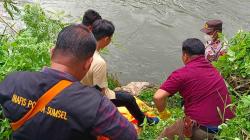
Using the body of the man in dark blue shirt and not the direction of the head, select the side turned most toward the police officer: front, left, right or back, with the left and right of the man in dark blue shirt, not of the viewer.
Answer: front

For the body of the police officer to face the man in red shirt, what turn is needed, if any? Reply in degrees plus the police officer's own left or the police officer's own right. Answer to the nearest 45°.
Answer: approximately 45° to the police officer's own left

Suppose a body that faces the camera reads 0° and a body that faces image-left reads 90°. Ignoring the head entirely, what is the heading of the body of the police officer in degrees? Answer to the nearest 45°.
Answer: approximately 45°

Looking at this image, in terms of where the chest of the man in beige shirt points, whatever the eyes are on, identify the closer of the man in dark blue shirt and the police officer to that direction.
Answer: the police officer

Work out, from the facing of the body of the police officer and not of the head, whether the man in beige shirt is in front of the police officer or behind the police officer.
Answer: in front

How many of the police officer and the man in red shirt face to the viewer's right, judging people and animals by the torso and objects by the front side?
0

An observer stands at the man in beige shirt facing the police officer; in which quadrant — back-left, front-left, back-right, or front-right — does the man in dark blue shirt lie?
back-right

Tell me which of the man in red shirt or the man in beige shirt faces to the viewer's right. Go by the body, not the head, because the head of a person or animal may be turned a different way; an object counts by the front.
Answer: the man in beige shirt

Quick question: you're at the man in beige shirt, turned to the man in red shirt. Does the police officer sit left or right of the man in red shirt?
left

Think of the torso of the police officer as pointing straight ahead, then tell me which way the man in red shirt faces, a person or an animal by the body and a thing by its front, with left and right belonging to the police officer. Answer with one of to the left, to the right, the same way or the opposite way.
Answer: to the right

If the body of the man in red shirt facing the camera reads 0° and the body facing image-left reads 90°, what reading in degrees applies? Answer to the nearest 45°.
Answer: approximately 135°

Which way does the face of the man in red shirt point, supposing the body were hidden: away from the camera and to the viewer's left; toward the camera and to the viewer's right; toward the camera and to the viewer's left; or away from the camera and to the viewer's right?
away from the camera and to the viewer's left

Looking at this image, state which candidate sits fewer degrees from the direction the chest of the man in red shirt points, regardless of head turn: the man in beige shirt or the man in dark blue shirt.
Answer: the man in beige shirt

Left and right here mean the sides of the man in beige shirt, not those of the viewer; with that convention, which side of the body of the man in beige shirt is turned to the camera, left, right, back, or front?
right

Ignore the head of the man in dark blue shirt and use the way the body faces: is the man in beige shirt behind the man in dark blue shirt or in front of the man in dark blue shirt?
in front
